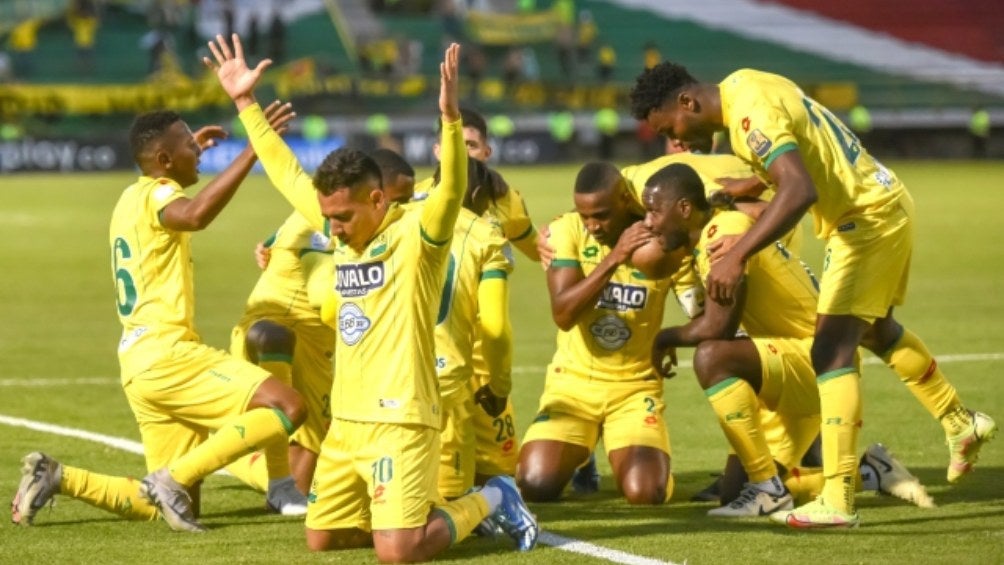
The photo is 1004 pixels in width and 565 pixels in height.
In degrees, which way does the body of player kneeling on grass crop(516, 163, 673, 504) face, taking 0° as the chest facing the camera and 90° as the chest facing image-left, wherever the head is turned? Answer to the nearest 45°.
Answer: approximately 0°

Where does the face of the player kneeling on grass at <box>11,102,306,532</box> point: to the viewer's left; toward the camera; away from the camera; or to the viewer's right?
to the viewer's right

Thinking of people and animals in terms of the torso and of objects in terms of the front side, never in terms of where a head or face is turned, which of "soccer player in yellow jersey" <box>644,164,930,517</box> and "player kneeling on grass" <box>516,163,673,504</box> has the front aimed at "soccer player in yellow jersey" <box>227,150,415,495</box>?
"soccer player in yellow jersey" <box>644,164,930,517</box>

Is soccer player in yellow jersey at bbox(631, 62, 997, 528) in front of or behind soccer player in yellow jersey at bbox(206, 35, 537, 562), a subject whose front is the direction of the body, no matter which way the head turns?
behind

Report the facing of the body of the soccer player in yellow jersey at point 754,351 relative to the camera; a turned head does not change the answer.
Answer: to the viewer's left

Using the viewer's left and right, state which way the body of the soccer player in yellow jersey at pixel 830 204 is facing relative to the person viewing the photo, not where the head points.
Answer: facing to the left of the viewer

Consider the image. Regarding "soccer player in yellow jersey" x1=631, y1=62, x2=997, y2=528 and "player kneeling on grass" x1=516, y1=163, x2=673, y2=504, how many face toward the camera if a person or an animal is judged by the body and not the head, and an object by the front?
1

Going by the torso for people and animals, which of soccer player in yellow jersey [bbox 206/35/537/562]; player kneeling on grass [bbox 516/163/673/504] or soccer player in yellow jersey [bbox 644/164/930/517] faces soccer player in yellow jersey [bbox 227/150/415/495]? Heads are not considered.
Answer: soccer player in yellow jersey [bbox 644/164/930/517]
